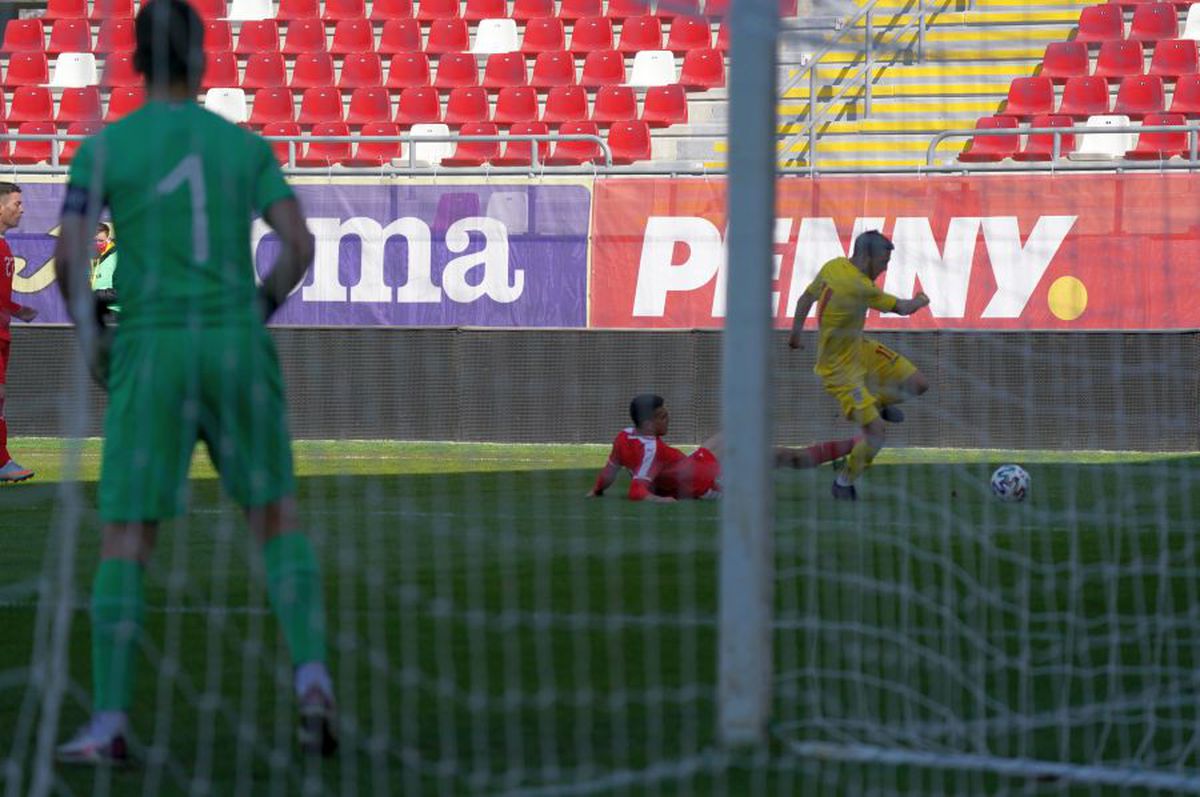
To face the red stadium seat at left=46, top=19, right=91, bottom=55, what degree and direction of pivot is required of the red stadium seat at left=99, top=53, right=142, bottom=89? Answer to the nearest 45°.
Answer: approximately 180°

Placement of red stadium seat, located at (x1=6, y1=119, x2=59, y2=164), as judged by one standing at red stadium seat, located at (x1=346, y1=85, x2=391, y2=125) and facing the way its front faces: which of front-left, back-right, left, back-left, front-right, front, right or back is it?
right

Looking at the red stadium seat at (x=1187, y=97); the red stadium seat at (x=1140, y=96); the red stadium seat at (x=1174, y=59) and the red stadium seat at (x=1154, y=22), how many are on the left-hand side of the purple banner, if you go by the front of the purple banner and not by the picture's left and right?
4

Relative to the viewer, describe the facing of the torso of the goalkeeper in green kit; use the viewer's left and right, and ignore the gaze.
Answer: facing away from the viewer

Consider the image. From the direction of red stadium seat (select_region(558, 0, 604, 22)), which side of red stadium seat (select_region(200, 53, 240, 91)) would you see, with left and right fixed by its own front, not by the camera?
left

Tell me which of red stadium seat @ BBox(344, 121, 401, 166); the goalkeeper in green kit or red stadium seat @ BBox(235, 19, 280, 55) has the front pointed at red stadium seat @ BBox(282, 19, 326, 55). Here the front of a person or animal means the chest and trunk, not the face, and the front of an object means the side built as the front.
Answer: the goalkeeper in green kit

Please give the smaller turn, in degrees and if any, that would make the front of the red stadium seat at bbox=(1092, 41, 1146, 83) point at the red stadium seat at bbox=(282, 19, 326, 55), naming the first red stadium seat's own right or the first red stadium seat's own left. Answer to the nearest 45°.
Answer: approximately 45° to the first red stadium seat's own right

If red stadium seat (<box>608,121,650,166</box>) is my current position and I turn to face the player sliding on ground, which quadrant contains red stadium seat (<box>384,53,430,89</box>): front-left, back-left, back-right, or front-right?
back-right

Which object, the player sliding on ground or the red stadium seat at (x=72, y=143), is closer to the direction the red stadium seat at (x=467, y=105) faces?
the player sliding on ground

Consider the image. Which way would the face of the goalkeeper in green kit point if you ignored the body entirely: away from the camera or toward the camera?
away from the camera

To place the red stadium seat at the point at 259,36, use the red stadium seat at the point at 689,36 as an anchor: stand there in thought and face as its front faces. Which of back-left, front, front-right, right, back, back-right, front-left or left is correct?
right
